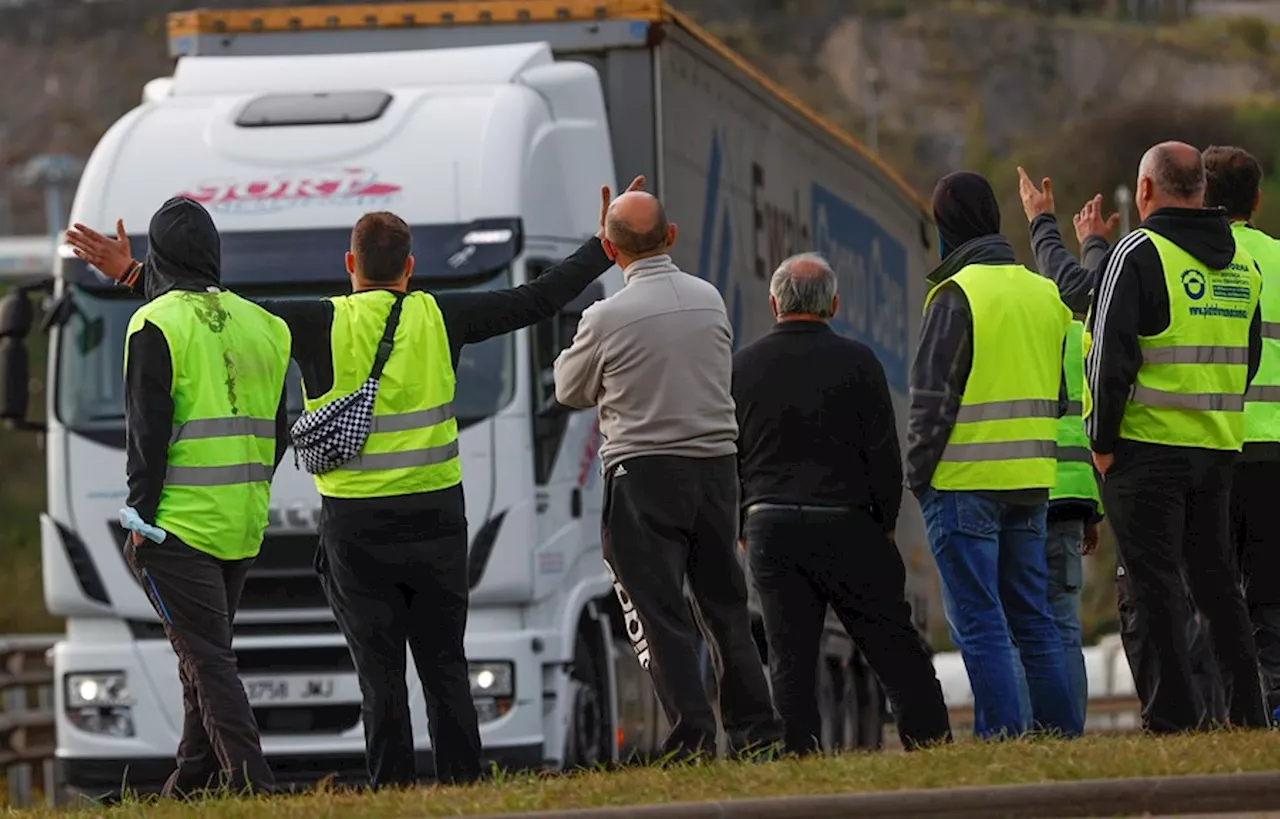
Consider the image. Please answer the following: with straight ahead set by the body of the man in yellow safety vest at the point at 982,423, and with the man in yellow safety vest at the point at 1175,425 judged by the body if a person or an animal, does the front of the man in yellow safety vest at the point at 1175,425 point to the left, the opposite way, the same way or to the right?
the same way

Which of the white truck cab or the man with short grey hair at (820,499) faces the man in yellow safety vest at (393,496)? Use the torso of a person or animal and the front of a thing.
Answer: the white truck cab

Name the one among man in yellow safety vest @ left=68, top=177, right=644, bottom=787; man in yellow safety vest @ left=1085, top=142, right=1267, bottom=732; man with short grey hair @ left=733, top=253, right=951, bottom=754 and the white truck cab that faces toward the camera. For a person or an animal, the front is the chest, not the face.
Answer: the white truck cab

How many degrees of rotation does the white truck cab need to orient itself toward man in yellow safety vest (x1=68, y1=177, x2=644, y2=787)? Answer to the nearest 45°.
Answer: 0° — it already faces them

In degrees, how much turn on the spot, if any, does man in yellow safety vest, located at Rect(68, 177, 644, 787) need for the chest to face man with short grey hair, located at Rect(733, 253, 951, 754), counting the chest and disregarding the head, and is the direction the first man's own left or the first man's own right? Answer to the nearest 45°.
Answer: approximately 90° to the first man's own right

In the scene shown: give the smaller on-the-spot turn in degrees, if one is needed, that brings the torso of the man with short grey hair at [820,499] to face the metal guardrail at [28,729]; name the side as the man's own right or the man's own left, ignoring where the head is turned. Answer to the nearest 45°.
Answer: approximately 45° to the man's own left

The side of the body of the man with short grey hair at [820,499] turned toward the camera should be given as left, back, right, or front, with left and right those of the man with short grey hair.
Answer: back

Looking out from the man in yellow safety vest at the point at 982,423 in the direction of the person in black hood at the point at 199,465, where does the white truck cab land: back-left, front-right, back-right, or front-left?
front-right

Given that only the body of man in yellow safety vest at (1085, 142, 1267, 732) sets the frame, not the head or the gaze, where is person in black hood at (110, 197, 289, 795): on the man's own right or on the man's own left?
on the man's own left

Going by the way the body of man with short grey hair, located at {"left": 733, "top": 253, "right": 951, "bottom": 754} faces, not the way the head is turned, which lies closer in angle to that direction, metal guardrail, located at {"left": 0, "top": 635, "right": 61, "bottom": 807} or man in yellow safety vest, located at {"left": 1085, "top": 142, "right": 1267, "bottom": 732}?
the metal guardrail

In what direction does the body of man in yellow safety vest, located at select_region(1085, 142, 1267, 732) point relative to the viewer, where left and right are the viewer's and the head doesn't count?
facing away from the viewer and to the left of the viewer

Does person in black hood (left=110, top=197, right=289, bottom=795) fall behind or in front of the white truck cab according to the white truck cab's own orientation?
in front

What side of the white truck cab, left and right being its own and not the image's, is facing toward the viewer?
front

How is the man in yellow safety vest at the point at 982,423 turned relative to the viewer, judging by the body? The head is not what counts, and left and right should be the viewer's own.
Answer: facing away from the viewer and to the left of the viewer

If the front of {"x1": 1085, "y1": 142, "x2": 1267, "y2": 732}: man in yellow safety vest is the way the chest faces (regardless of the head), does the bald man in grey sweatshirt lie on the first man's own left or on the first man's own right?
on the first man's own left

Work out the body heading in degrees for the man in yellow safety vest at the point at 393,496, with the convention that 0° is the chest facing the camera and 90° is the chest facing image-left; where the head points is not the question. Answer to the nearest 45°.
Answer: approximately 180°

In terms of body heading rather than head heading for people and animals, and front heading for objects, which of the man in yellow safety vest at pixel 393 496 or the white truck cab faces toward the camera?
the white truck cab

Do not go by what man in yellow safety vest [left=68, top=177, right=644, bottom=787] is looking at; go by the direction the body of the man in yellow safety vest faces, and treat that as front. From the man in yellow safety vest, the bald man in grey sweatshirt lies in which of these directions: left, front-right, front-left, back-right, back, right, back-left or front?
right
